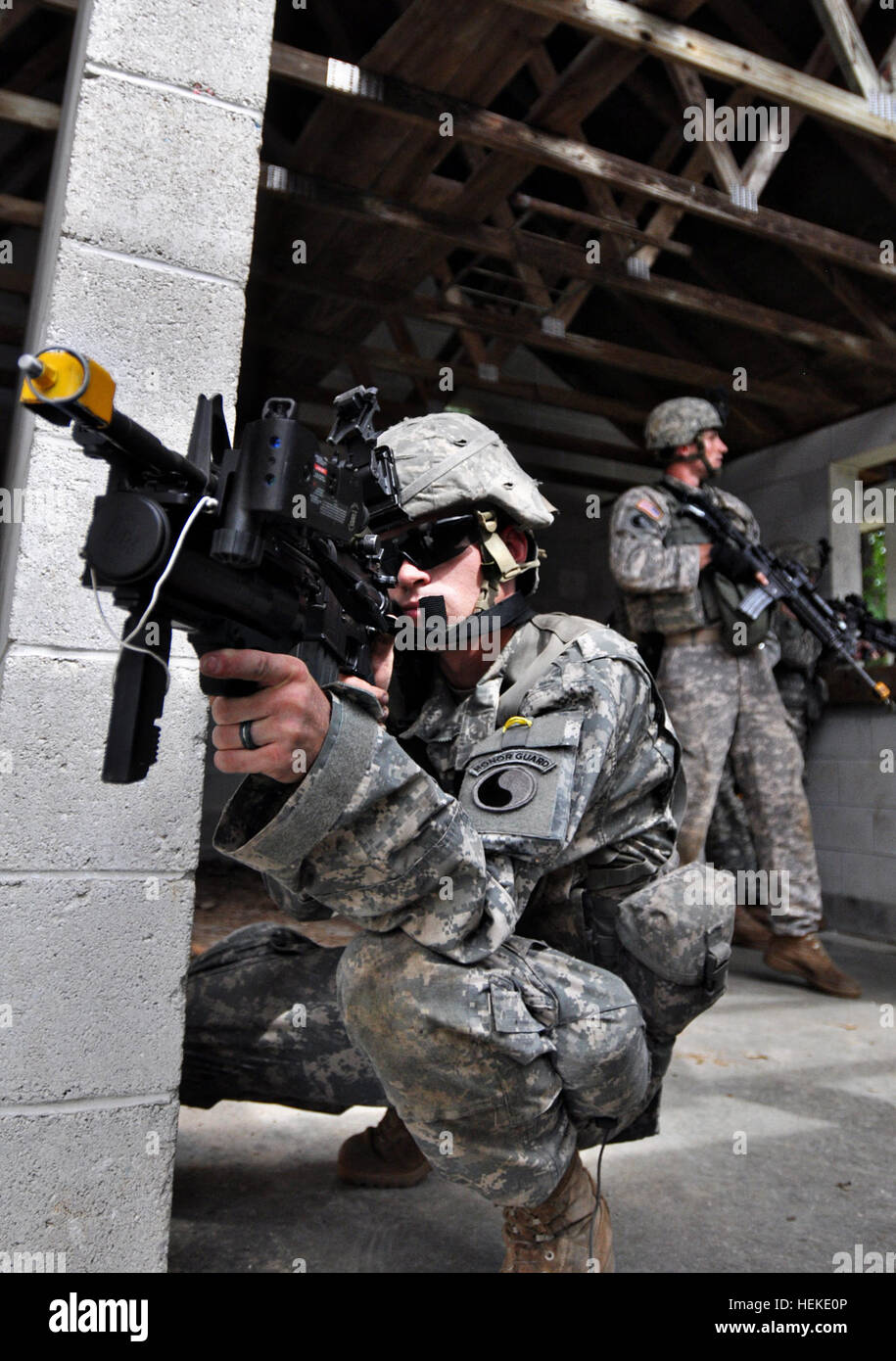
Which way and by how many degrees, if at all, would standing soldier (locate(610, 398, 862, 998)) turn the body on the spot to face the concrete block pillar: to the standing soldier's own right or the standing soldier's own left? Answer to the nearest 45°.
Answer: approximately 45° to the standing soldier's own right

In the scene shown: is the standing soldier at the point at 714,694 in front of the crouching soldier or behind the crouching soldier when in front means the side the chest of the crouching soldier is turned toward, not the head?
behind

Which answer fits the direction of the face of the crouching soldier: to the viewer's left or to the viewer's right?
to the viewer's left

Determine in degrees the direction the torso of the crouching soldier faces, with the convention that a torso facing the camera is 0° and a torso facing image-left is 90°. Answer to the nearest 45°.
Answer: approximately 45°

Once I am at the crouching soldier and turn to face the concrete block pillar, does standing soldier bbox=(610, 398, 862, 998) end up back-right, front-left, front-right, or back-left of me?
back-right

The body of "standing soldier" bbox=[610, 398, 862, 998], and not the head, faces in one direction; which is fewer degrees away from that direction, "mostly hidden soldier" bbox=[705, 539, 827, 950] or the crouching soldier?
the crouching soldier

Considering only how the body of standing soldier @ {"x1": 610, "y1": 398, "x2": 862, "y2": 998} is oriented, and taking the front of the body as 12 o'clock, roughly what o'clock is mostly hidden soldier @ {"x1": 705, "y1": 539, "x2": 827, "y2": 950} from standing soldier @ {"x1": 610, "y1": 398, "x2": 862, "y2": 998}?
mostly hidden soldier @ {"x1": 705, "y1": 539, "x2": 827, "y2": 950} is roughly at 8 o'clock from standing soldier @ {"x1": 610, "y1": 398, "x2": 862, "y2": 998}.

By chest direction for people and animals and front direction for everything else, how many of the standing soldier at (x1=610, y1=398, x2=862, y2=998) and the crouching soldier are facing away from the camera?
0
